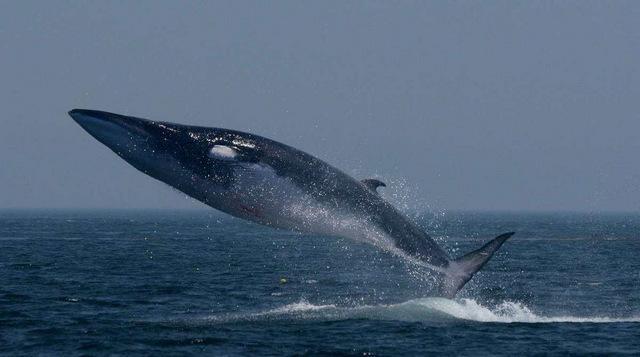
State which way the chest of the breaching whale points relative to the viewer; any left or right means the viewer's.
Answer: facing to the left of the viewer
